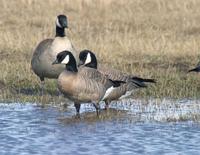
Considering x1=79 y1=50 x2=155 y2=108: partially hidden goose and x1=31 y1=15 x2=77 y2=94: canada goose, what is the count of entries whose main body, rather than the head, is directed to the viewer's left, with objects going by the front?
1

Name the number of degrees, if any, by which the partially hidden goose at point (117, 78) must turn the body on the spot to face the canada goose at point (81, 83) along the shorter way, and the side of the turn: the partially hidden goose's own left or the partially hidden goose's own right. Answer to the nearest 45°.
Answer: approximately 45° to the partially hidden goose's own left

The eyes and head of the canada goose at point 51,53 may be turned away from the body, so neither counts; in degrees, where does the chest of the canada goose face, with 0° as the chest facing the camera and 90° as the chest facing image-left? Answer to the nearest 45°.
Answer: approximately 315°

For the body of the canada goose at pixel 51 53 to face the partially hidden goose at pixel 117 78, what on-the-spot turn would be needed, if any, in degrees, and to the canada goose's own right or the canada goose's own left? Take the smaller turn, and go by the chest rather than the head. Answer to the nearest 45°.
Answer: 0° — it already faces it

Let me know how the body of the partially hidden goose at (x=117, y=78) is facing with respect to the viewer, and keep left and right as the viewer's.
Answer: facing to the left of the viewer
